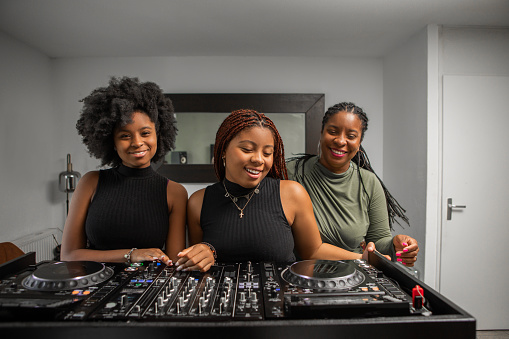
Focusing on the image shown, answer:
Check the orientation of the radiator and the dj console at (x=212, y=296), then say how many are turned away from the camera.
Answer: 1

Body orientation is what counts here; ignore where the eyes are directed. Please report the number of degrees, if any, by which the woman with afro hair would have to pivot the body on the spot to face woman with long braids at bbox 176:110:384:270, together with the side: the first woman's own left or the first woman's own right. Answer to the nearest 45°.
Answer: approximately 45° to the first woman's own left

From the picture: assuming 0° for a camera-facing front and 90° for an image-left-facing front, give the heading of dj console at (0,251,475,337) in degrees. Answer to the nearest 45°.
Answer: approximately 180°

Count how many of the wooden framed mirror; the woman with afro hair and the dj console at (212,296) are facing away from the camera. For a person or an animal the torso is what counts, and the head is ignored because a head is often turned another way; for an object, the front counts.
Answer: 1

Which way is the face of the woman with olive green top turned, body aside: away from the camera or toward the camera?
toward the camera

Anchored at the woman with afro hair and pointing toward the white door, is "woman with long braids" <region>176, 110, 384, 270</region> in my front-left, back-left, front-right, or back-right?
front-right

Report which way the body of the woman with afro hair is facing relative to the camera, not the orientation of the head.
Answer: toward the camera

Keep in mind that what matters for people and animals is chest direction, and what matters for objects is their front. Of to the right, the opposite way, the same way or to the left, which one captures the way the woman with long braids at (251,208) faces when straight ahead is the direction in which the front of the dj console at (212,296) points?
the opposite way

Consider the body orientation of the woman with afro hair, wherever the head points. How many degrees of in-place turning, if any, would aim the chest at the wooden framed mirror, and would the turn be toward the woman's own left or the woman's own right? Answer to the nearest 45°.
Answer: approximately 180°

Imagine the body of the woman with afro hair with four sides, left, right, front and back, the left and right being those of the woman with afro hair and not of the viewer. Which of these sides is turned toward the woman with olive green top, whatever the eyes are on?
left

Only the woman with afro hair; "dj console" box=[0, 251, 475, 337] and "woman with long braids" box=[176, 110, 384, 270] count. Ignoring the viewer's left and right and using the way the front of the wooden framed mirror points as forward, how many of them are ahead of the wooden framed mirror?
3

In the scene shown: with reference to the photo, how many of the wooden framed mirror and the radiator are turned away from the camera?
0

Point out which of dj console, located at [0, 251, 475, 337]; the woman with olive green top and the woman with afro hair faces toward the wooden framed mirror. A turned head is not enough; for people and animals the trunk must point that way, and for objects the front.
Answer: the dj console

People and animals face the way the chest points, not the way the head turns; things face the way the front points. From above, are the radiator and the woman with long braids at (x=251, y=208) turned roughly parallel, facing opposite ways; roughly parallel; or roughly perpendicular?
roughly perpendicular

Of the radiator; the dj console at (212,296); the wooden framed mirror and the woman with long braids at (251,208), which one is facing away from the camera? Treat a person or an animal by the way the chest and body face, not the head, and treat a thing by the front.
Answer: the dj console

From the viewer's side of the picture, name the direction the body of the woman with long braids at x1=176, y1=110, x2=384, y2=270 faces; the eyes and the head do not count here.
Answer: toward the camera

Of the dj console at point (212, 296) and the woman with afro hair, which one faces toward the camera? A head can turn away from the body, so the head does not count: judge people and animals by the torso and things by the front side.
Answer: the woman with afro hair

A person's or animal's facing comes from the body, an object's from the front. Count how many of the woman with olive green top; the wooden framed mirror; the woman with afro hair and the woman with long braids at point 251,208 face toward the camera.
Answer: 4
